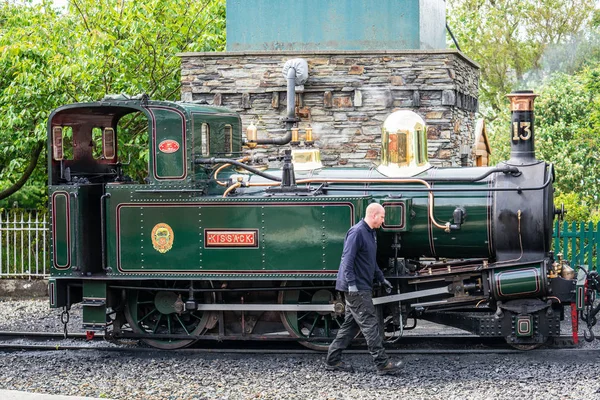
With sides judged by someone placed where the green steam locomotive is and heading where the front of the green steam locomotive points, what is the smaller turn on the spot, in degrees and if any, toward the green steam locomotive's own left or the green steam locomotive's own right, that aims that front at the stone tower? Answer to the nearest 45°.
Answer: approximately 90° to the green steam locomotive's own left

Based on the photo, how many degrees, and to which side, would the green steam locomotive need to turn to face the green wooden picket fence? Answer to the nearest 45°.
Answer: approximately 45° to its left

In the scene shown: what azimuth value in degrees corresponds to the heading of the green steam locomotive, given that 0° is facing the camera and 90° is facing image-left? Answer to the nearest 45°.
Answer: approximately 270°
